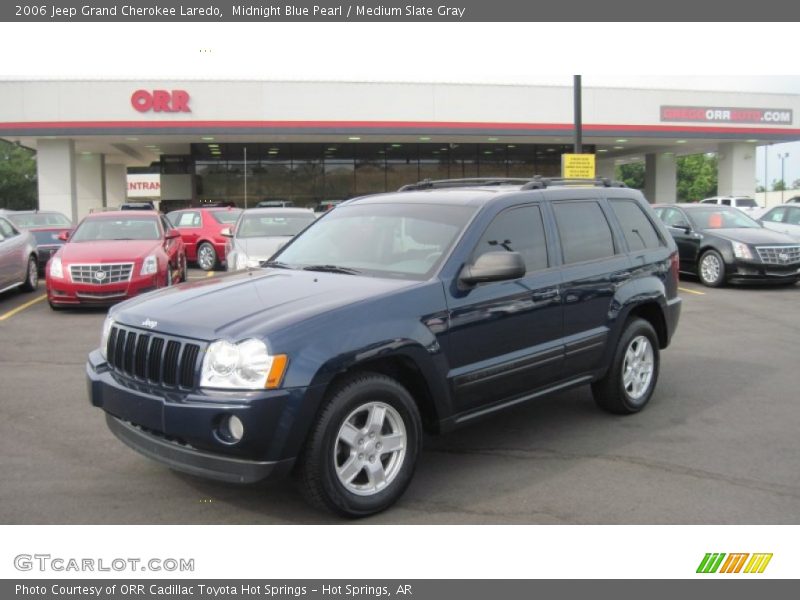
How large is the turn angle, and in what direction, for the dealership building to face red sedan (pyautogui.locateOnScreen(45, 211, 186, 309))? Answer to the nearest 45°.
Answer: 0° — it already faces it

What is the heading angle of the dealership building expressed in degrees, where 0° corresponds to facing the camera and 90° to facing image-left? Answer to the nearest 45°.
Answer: approximately 0°

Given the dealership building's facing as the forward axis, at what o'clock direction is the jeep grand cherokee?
The jeep grand cherokee is roughly at 12 o'clock from the dealership building.

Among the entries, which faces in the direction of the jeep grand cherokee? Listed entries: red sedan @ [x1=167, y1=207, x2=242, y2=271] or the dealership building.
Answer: the dealership building

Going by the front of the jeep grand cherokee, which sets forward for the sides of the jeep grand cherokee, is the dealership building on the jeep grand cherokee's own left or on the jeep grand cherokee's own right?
on the jeep grand cherokee's own right

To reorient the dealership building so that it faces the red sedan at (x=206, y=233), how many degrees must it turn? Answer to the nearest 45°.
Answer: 0° — it already faces it

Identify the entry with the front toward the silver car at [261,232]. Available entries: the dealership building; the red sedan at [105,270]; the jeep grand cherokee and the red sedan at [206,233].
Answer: the dealership building

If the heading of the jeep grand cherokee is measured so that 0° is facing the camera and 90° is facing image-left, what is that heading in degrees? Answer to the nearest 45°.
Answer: approximately 45°
